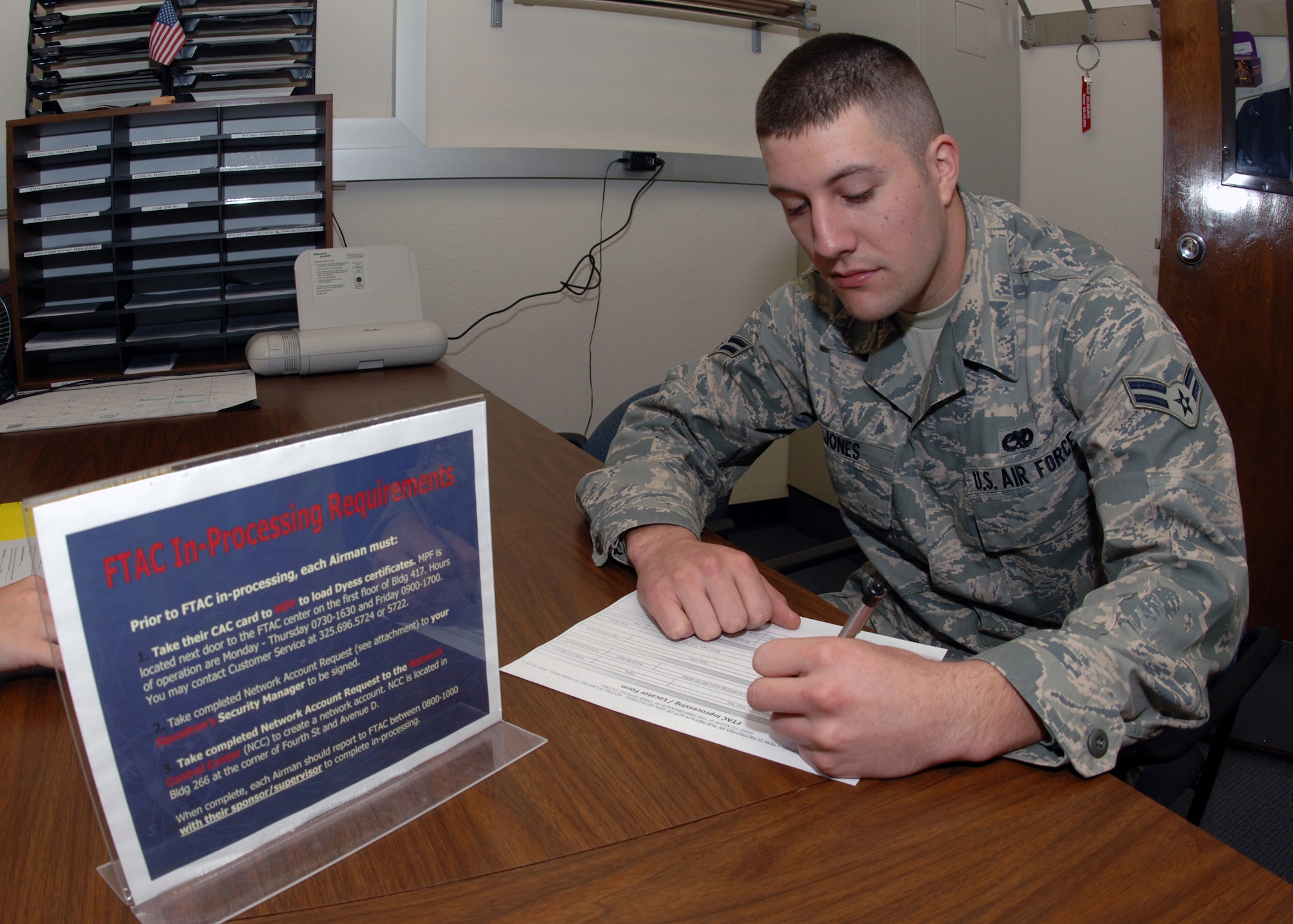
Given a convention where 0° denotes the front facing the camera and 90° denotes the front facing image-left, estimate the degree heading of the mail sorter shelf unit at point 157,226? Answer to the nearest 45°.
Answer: approximately 0°

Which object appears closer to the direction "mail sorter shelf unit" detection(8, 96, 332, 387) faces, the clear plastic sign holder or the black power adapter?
the clear plastic sign holder

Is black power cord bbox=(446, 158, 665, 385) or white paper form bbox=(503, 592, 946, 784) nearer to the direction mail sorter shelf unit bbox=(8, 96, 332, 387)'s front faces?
the white paper form

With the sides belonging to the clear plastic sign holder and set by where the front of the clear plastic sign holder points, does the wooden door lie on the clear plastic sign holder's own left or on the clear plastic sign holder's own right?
on the clear plastic sign holder's own left

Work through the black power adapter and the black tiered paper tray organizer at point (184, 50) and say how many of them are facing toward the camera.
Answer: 2
